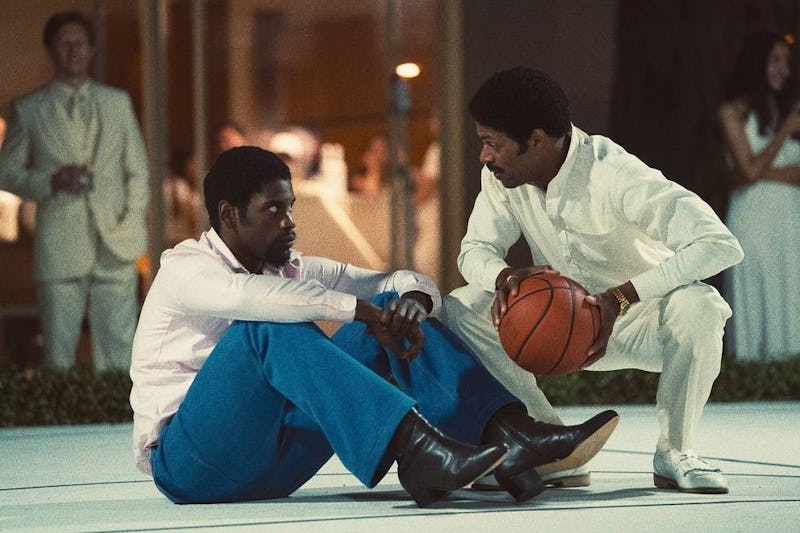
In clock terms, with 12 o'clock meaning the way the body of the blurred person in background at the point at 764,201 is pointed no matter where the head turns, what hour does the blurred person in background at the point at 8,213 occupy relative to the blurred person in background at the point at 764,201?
the blurred person in background at the point at 8,213 is roughly at 4 o'clock from the blurred person in background at the point at 764,201.

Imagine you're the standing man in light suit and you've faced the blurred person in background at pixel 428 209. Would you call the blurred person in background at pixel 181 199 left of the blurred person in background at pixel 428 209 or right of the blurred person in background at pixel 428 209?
left

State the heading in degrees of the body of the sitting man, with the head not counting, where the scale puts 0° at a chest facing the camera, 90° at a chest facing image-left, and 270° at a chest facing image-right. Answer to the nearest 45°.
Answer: approximately 270°

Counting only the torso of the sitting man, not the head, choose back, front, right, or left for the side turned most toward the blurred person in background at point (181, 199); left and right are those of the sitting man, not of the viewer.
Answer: left

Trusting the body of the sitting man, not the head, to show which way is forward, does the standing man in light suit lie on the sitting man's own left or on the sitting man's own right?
on the sitting man's own left

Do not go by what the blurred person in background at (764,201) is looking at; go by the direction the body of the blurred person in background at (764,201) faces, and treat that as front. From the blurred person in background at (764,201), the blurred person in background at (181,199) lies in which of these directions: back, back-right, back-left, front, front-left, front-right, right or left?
back-right

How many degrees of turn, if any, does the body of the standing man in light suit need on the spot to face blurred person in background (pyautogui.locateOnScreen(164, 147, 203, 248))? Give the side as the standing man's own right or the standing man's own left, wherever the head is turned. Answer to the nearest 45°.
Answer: approximately 135° to the standing man's own left

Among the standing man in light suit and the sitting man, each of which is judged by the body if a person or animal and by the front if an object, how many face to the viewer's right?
1

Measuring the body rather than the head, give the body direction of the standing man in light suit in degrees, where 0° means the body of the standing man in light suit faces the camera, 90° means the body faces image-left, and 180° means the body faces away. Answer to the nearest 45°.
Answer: approximately 0°
